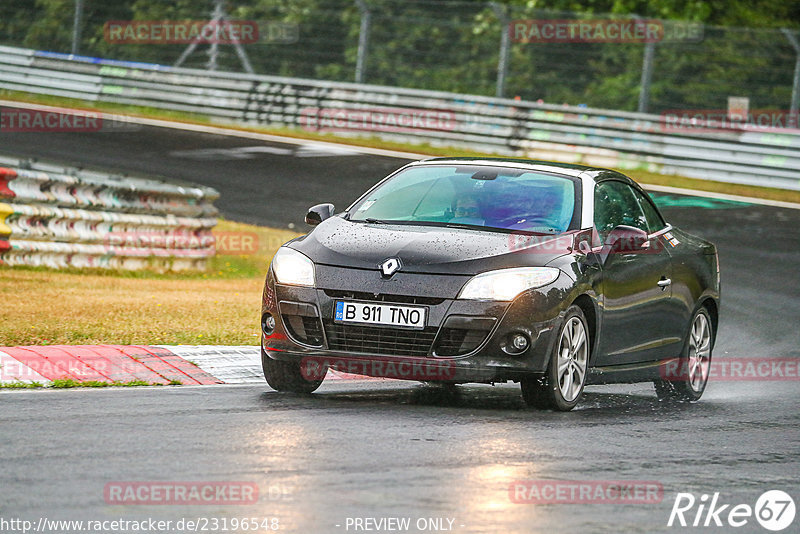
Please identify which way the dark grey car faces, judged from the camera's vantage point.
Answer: facing the viewer and to the left of the viewer

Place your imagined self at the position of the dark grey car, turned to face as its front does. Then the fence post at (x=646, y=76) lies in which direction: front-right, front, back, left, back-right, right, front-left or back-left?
back-right

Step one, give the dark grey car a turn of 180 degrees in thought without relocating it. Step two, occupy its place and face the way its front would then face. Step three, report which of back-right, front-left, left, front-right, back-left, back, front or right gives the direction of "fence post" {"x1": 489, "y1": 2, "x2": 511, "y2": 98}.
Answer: front-left

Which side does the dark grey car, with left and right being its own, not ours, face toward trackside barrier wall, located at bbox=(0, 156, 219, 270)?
right

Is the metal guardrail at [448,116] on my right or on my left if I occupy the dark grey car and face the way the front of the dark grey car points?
on my right

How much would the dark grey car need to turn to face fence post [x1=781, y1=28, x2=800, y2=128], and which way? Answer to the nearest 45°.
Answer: approximately 135° to its right

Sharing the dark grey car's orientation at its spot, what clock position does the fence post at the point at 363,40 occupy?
The fence post is roughly at 4 o'clock from the dark grey car.
